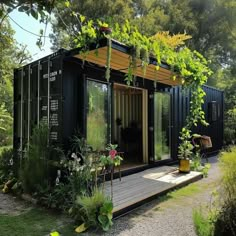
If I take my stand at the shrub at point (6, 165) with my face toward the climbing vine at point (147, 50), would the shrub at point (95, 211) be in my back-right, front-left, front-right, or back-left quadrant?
front-right

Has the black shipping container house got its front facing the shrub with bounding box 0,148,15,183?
no

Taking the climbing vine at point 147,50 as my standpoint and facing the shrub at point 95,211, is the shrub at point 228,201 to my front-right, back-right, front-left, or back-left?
front-left

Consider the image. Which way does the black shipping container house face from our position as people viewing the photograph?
facing the viewer and to the right of the viewer

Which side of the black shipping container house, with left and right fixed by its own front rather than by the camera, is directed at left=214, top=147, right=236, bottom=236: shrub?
front

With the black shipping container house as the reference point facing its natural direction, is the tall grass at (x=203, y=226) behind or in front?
in front

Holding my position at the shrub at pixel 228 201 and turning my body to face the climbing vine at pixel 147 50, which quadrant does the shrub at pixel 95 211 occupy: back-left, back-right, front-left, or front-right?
front-left

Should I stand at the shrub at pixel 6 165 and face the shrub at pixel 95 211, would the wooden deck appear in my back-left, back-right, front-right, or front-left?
front-left

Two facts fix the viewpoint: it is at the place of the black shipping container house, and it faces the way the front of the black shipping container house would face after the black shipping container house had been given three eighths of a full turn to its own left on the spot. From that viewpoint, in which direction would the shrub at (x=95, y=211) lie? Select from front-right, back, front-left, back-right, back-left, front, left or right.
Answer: back
